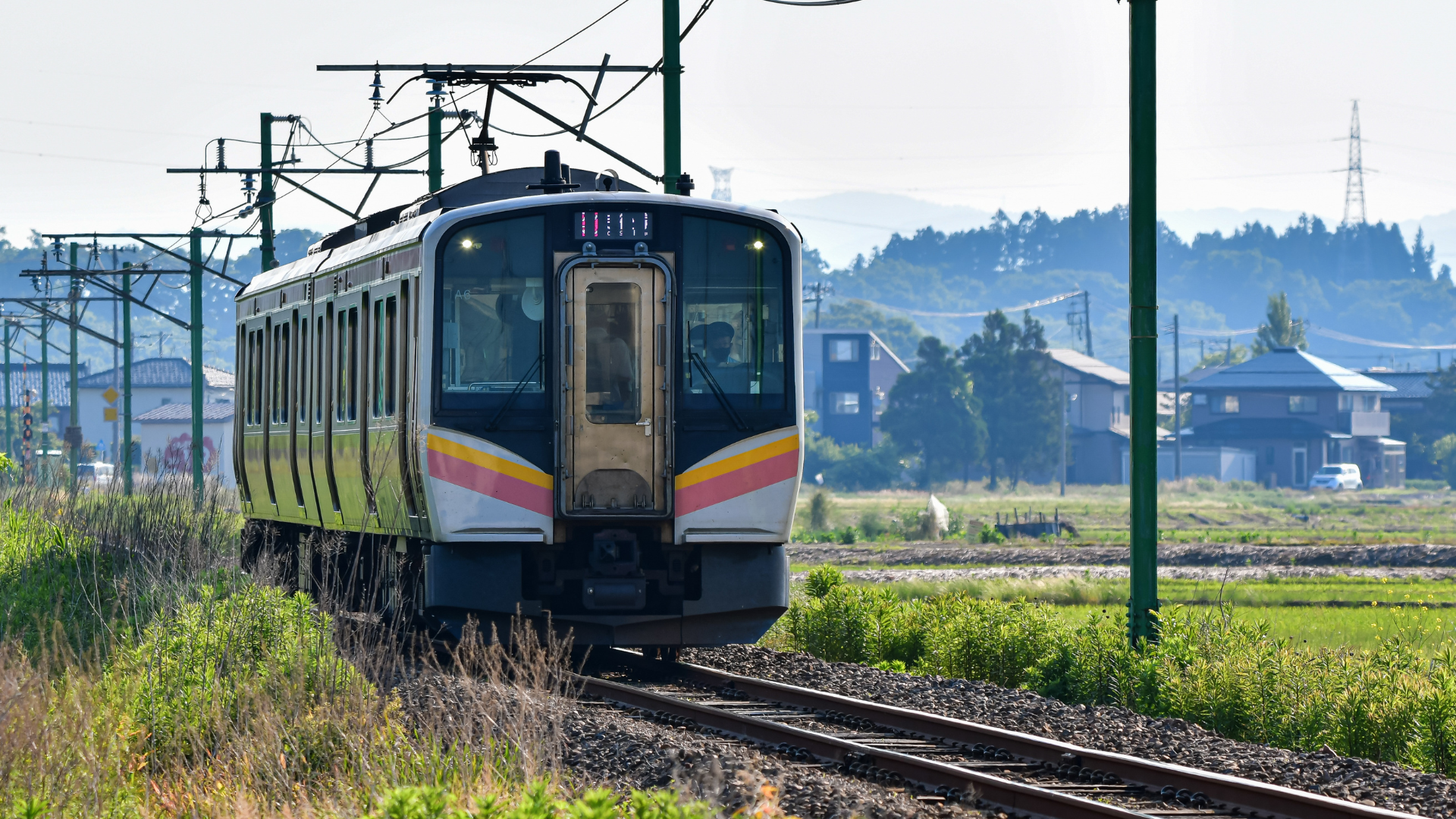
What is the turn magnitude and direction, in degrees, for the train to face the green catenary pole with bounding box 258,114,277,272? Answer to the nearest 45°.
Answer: approximately 180°

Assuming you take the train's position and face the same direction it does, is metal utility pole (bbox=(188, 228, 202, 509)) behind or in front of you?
behind

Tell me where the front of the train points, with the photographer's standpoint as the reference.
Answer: facing the viewer

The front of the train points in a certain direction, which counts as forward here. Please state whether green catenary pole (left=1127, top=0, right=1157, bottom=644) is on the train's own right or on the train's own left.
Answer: on the train's own left
